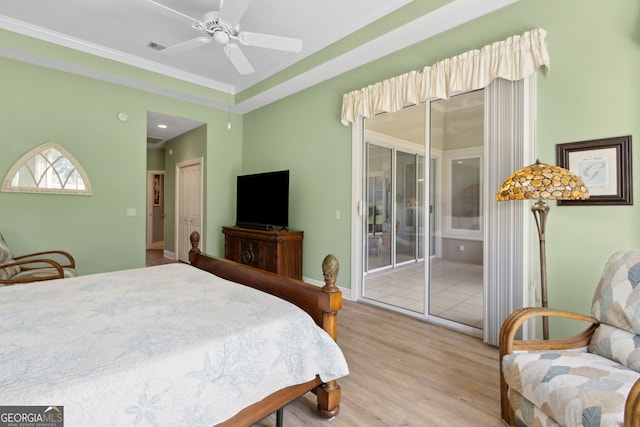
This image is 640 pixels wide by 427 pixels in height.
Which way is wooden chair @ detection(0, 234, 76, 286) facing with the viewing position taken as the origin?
facing the viewer and to the right of the viewer

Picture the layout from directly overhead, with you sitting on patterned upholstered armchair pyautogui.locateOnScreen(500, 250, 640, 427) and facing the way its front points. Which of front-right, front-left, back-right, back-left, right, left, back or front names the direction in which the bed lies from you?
front

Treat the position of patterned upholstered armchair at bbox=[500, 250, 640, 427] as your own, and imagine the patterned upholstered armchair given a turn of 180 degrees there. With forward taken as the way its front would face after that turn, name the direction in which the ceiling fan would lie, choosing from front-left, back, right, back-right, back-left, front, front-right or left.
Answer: back-left

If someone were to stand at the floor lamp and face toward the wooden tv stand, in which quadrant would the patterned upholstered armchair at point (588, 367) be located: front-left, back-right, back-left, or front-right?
back-left

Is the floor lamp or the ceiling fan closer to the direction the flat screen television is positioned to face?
the ceiling fan

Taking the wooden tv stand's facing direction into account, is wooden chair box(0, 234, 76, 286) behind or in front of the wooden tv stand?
in front

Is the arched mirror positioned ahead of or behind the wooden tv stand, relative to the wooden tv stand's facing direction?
ahead

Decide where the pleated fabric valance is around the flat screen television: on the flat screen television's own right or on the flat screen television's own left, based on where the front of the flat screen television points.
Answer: on the flat screen television's own left

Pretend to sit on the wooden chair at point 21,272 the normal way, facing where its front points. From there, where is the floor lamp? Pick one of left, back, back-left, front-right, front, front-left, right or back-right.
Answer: front

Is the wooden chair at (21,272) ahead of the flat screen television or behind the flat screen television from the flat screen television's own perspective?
ahead

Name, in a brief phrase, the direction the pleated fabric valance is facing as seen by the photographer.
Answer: facing the viewer and to the left of the viewer

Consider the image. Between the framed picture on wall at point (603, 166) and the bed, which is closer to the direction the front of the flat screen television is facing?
the bed

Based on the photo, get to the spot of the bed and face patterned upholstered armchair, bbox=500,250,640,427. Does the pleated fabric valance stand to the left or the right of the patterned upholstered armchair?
left

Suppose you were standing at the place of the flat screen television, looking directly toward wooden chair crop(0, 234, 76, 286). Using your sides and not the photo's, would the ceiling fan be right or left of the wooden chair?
left

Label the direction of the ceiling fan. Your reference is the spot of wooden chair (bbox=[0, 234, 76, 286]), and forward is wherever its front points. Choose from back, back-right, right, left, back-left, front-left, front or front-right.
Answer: front
